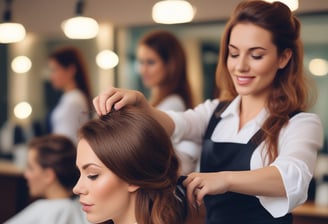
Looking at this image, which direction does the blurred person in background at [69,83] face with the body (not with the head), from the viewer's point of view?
to the viewer's left

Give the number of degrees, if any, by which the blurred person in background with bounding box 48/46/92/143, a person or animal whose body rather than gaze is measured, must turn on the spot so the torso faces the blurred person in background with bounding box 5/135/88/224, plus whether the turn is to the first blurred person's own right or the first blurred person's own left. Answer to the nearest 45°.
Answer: approximately 90° to the first blurred person's own left

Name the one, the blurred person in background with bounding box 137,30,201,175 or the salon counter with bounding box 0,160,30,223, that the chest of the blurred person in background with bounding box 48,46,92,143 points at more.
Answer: the salon counter

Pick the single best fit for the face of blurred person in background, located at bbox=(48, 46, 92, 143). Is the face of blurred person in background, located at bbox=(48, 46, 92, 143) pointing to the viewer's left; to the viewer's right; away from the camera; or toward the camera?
to the viewer's left

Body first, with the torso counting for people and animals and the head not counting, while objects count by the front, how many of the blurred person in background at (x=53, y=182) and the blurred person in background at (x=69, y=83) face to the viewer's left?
2

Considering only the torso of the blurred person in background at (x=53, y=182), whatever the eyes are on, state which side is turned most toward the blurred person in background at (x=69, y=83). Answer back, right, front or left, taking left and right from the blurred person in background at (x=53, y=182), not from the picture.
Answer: right

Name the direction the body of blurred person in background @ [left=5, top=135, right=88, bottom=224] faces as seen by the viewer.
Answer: to the viewer's left

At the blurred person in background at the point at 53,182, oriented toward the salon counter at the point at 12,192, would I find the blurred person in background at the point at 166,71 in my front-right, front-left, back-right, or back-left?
back-right

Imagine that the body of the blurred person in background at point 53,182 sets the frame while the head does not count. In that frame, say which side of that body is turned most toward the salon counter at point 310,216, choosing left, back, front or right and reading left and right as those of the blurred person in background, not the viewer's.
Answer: back

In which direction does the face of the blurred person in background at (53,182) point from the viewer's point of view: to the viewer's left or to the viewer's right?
to the viewer's left
